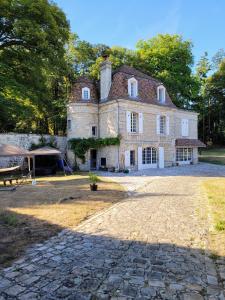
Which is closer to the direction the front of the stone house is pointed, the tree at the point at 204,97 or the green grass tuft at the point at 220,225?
the green grass tuft

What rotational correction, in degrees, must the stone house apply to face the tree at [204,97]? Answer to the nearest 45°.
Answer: approximately 90° to its left

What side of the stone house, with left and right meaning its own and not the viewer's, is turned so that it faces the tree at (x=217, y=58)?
left

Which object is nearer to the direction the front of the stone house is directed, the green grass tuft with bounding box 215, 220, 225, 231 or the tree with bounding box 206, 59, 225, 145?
the green grass tuft

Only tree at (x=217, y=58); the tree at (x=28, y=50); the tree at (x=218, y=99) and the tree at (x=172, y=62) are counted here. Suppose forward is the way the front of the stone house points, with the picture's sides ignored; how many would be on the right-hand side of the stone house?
1

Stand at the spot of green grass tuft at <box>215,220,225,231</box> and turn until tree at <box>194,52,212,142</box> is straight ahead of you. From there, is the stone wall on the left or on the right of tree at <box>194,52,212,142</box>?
left

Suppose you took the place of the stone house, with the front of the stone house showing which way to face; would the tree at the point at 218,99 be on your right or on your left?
on your left

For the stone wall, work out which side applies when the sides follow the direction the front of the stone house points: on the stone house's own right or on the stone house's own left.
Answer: on the stone house's own right

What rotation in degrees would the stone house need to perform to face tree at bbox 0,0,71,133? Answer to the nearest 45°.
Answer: approximately 90° to its right

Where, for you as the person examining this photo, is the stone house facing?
facing the viewer and to the right of the viewer

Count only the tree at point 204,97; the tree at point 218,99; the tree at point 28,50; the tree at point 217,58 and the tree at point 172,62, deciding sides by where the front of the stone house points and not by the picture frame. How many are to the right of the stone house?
1
